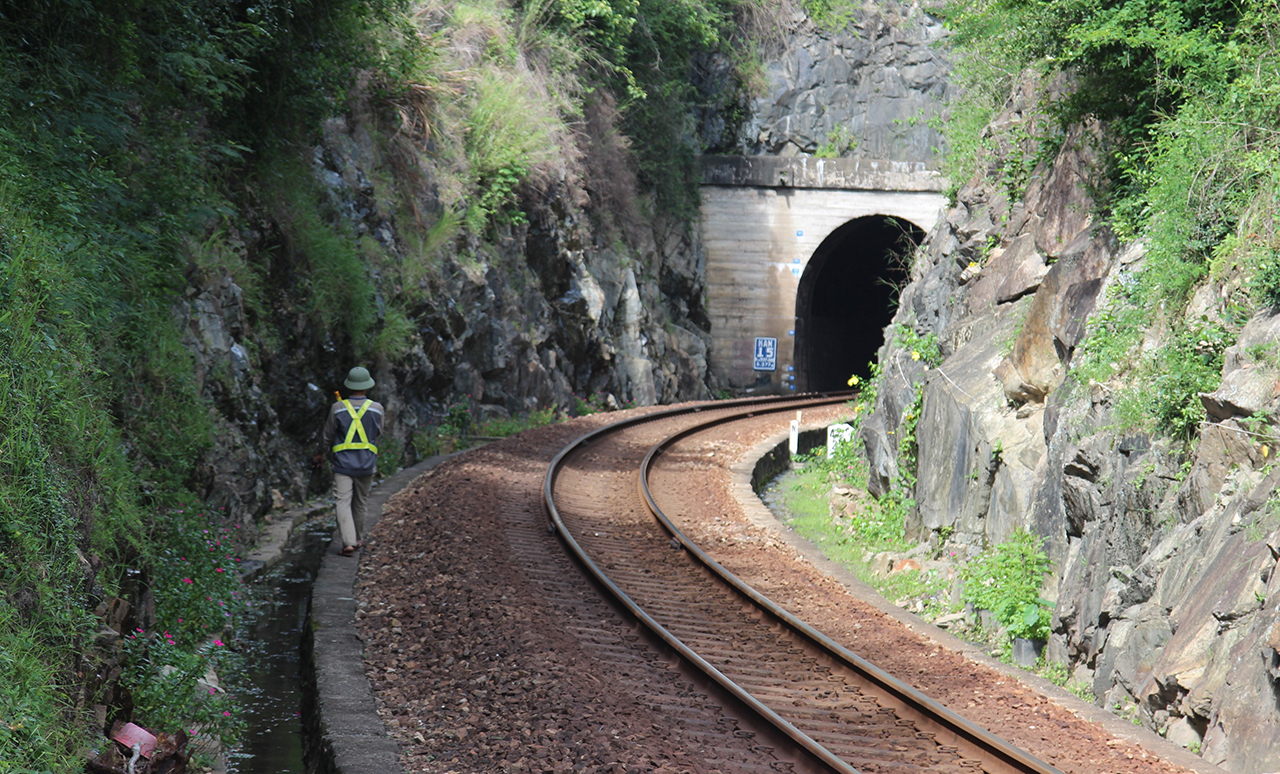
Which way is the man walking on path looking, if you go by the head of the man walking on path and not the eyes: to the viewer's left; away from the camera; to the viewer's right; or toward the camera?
away from the camera

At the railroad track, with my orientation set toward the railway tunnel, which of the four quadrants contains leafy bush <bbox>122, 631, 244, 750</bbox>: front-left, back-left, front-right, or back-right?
back-left

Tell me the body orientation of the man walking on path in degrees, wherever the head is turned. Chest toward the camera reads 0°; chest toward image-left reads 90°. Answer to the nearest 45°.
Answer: approximately 180°

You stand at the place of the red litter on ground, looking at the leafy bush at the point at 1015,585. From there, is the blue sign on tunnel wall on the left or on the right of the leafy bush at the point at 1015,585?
left

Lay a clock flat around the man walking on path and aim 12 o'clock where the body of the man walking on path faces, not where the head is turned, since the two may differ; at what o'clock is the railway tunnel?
The railway tunnel is roughly at 1 o'clock from the man walking on path.

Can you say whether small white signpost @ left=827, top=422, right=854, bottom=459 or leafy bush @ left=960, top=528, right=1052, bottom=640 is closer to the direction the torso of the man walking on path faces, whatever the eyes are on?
the small white signpost

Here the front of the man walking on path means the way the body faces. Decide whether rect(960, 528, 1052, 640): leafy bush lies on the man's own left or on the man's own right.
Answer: on the man's own right

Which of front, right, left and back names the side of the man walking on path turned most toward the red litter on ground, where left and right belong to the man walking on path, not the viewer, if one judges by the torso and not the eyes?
back

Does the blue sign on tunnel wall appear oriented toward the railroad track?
yes

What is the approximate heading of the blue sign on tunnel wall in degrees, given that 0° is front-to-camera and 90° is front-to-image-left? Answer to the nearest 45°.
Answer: approximately 0°
